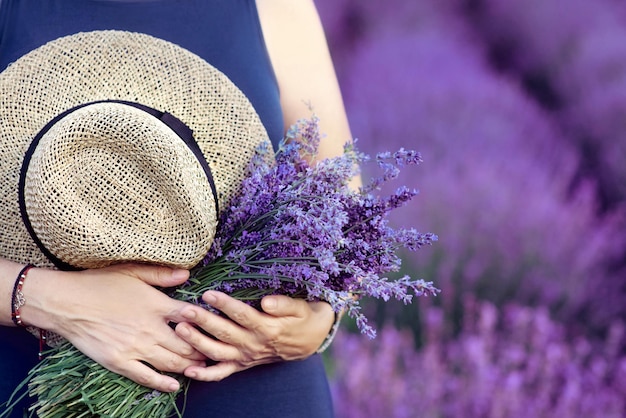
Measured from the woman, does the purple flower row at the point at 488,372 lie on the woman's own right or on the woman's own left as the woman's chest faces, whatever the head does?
on the woman's own left

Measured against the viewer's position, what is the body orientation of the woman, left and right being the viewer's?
facing the viewer
